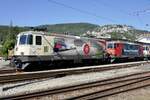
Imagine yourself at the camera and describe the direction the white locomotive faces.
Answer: facing the viewer and to the left of the viewer
